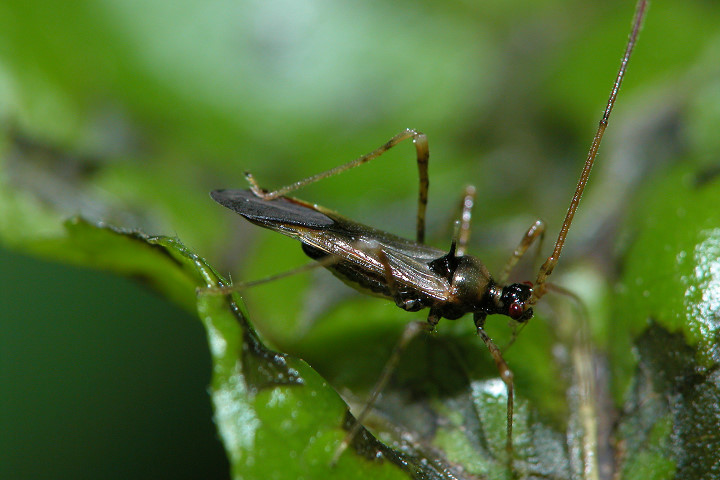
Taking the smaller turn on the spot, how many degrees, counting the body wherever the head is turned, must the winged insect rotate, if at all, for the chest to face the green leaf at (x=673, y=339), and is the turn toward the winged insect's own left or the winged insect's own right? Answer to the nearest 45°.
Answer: approximately 45° to the winged insect's own right

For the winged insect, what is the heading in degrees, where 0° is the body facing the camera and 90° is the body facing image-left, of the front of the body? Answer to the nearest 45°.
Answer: approximately 270°
